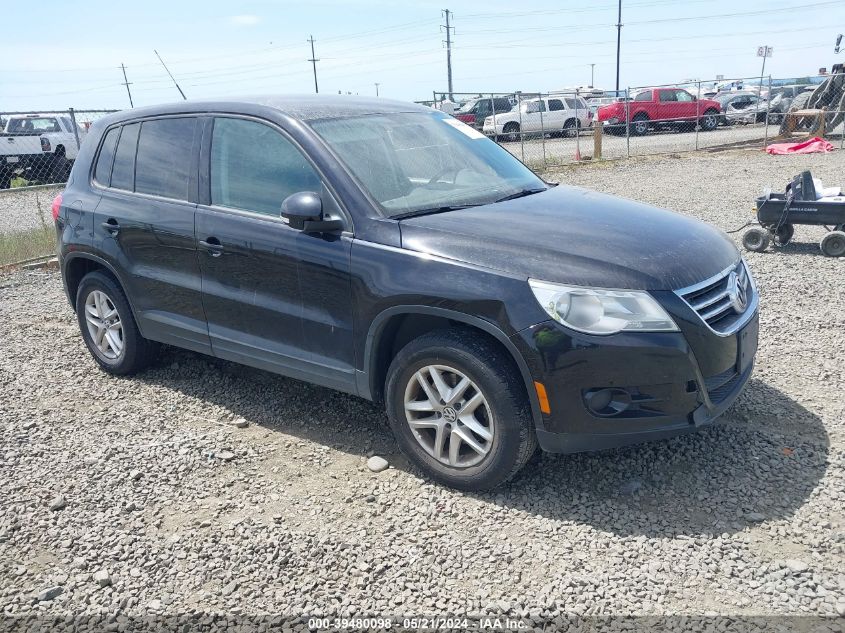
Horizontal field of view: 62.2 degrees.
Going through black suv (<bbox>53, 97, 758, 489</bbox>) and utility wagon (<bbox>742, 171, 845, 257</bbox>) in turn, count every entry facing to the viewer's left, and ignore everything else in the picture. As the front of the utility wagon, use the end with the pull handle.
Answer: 1

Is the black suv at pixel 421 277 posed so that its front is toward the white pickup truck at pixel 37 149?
no

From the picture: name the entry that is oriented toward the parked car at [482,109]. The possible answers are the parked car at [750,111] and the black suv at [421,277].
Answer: the parked car at [750,111]

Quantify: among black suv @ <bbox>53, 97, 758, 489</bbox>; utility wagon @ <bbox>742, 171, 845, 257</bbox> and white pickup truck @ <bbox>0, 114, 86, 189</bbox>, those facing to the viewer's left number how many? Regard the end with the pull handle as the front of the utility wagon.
1

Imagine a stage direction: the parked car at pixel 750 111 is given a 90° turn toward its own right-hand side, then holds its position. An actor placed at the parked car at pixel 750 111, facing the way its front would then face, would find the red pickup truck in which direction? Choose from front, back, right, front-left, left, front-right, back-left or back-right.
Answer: left

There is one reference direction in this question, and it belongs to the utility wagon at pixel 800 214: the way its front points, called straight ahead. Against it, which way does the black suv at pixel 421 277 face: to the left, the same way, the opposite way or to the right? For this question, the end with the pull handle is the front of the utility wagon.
the opposite way

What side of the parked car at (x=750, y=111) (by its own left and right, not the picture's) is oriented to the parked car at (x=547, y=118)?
front

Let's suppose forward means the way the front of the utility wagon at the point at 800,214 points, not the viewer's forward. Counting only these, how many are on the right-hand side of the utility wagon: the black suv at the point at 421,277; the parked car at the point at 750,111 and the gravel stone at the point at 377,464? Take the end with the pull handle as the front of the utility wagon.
1

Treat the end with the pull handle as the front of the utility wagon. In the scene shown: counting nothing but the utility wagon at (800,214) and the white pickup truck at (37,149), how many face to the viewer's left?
1

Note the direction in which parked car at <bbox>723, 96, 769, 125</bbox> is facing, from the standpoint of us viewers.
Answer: facing the viewer and to the left of the viewer

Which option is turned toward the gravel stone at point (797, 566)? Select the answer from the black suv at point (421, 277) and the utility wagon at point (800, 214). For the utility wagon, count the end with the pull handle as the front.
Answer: the black suv

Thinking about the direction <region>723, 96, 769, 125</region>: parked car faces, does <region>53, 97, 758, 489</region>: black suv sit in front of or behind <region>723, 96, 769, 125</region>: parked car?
in front

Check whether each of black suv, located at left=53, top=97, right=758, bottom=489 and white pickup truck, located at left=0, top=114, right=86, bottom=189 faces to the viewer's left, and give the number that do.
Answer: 0

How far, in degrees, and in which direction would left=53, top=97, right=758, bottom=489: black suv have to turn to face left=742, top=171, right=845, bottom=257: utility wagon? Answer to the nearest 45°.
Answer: approximately 90° to its left

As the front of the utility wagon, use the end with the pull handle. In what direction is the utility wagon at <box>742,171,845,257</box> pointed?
to the viewer's left

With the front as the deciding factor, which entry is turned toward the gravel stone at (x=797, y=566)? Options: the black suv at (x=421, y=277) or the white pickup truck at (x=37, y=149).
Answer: the black suv
